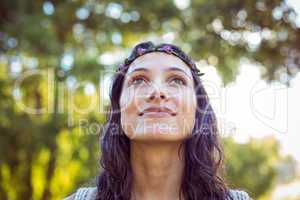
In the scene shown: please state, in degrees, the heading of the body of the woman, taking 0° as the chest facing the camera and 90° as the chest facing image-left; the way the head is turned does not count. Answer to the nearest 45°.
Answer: approximately 0°

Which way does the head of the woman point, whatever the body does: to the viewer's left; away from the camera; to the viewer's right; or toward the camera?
toward the camera
